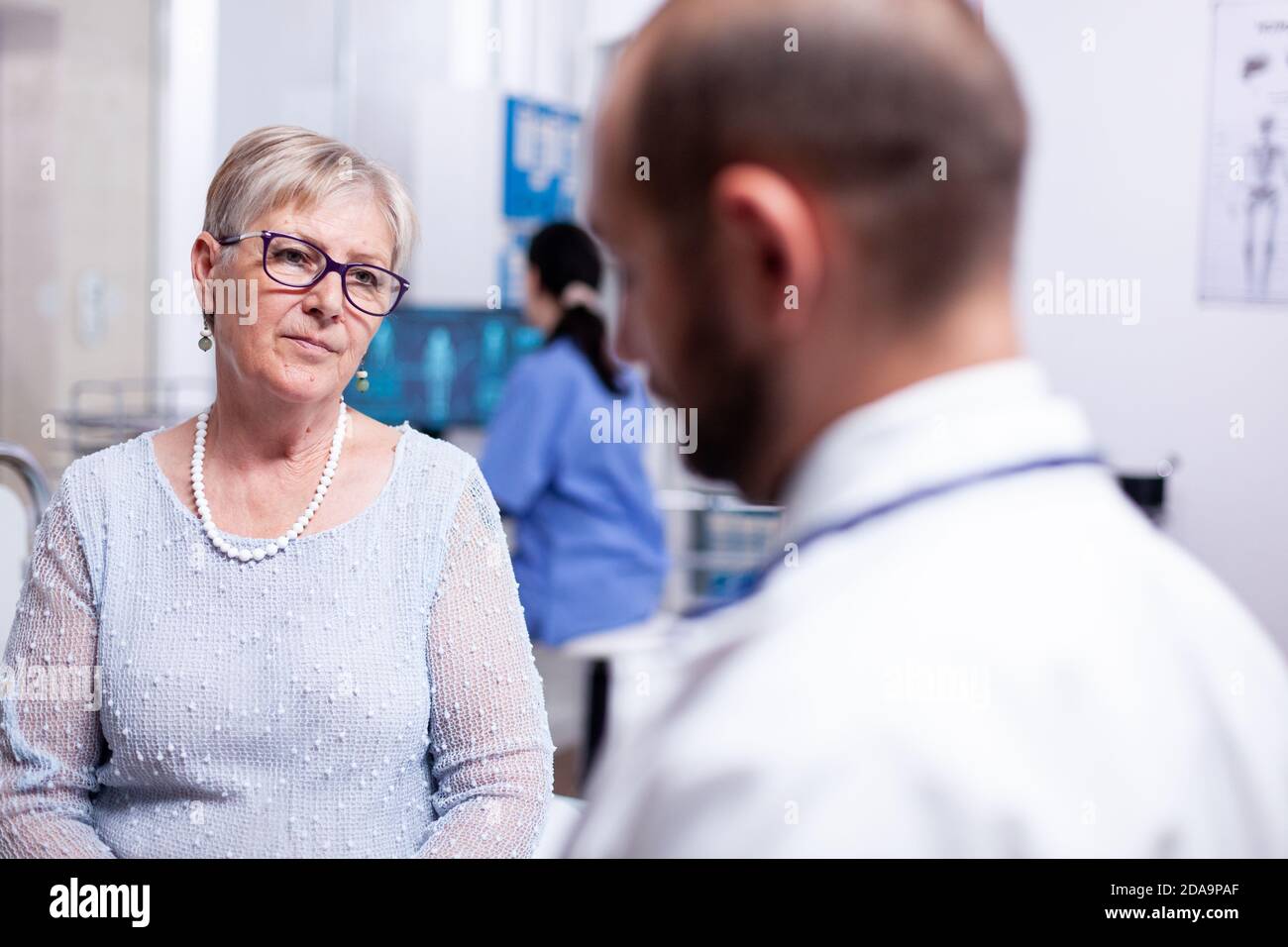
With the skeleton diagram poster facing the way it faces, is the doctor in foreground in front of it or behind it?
in front

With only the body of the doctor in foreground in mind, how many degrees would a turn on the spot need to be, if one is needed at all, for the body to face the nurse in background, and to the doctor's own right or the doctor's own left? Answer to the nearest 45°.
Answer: approximately 45° to the doctor's own right

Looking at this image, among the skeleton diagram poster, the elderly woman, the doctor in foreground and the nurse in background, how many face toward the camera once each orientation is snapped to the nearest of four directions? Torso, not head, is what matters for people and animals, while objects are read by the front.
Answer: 2

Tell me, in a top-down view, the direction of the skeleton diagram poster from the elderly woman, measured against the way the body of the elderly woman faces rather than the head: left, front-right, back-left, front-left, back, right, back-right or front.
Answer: back-left

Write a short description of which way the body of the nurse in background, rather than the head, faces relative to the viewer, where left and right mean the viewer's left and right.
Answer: facing away from the viewer and to the left of the viewer

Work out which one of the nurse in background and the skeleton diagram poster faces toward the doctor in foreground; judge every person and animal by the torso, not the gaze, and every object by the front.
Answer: the skeleton diagram poster

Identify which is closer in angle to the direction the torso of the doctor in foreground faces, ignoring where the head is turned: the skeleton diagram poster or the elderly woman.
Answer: the elderly woman

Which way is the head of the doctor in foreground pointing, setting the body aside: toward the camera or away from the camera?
away from the camera

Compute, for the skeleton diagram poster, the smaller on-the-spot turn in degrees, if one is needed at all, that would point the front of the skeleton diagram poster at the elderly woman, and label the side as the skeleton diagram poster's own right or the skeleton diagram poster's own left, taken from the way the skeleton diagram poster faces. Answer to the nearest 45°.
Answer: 0° — it already faces them

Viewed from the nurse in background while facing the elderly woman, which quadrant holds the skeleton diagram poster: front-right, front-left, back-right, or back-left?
back-left
